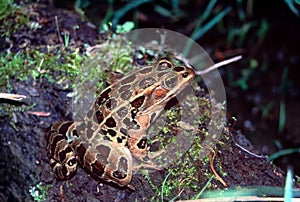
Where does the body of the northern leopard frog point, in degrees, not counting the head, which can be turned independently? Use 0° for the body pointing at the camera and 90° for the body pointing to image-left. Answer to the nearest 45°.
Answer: approximately 225°
